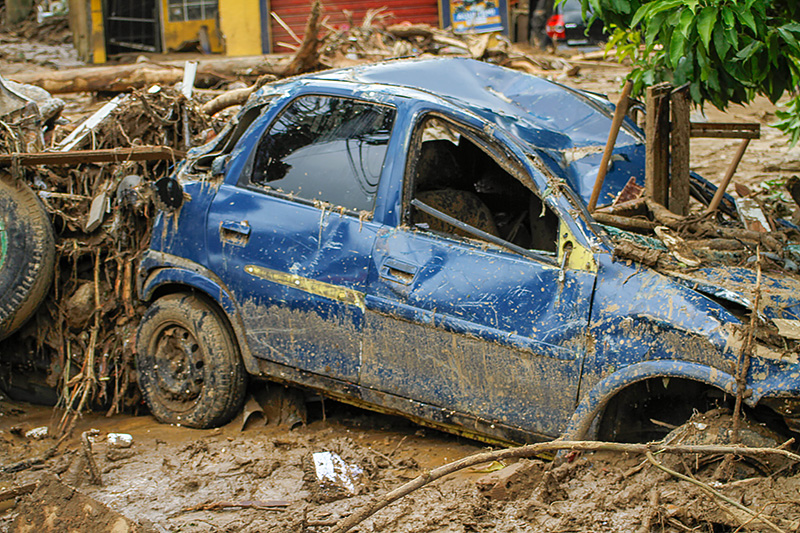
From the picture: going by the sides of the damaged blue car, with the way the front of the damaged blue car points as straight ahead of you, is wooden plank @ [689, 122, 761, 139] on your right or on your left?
on your left

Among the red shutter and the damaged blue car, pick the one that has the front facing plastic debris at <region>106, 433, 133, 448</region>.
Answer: the red shutter

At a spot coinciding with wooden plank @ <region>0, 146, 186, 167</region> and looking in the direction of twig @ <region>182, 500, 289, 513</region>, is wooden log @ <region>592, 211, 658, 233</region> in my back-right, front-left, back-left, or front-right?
front-left

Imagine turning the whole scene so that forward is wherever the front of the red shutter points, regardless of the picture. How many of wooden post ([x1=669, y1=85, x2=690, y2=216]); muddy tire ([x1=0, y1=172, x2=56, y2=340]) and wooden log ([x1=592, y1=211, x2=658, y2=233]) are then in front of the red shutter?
3

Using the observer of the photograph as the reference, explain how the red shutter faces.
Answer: facing the viewer

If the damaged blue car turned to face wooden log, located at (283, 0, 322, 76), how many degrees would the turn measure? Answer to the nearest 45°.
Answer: approximately 135° to its left

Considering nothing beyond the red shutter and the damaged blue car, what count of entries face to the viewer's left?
0

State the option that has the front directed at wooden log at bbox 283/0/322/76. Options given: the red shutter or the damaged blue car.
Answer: the red shutter

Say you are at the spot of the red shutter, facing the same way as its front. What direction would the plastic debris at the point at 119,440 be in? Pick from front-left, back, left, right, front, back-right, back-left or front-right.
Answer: front

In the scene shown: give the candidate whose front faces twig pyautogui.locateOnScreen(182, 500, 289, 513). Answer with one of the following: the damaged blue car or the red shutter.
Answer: the red shutter

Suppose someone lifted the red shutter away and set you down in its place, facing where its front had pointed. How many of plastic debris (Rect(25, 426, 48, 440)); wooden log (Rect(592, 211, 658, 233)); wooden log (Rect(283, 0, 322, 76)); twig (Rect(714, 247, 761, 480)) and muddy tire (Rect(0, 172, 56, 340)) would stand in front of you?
5

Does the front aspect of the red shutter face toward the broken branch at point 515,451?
yes

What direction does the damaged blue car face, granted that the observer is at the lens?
facing the viewer and to the right of the viewer

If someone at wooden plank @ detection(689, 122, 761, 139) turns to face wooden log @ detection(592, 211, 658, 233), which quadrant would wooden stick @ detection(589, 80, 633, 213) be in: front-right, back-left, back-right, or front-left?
front-right

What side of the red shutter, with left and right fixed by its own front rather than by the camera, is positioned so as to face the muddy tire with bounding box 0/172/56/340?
front

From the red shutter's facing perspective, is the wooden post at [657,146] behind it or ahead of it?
ahead

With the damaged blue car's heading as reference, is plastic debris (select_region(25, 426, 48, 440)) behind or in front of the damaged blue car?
behind
